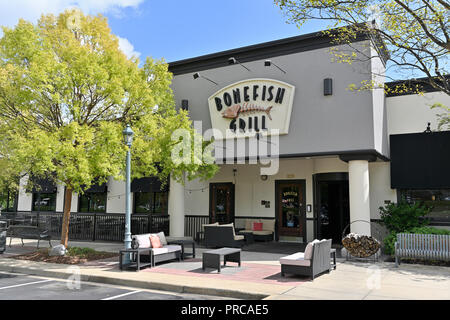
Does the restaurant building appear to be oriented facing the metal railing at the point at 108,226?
no

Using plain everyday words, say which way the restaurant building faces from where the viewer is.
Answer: facing the viewer and to the left of the viewer

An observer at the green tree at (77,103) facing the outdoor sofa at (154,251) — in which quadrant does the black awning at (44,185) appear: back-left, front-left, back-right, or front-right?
back-left

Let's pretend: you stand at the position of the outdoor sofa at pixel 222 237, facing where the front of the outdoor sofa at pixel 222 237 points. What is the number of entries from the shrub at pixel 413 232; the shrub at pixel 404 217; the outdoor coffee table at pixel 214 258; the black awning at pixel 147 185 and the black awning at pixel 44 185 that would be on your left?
2

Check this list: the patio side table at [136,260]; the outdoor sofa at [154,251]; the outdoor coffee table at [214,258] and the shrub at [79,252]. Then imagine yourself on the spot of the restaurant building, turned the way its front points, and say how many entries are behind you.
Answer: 0

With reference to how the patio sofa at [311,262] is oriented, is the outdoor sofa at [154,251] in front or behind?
in front
